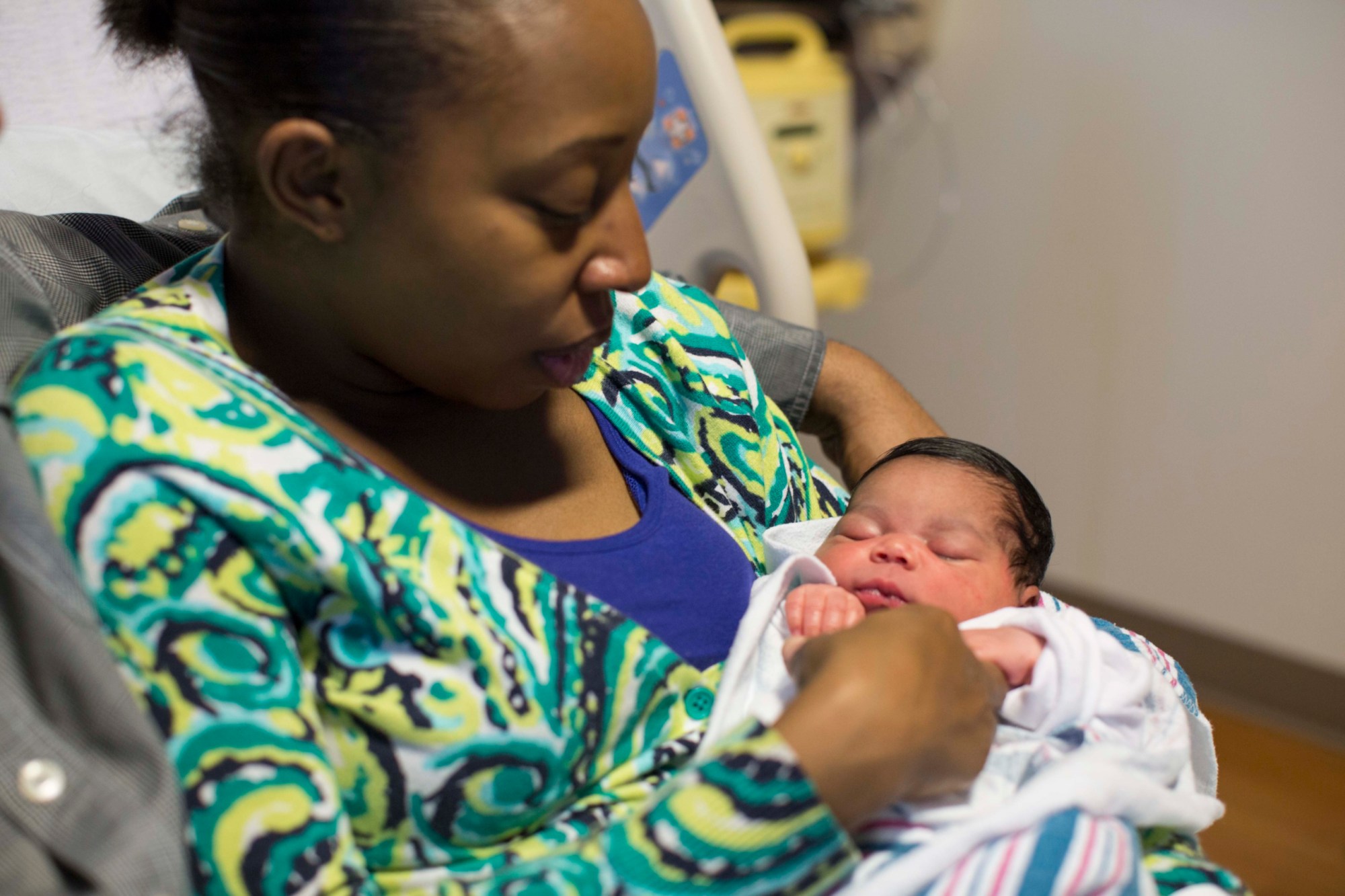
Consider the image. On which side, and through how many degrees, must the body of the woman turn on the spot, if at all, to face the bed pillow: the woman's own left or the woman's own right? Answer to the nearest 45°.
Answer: approximately 180°

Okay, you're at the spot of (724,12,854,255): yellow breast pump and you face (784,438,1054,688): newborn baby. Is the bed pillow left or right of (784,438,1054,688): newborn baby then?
right

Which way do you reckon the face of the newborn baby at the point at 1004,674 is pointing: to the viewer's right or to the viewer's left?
to the viewer's left

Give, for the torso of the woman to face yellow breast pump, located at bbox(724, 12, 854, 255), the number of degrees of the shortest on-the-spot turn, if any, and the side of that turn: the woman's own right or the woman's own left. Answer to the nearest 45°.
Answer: approximately 135° to the woman's own left

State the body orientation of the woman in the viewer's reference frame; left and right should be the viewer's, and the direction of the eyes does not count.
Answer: facing the viewer and to the right of the viewer
